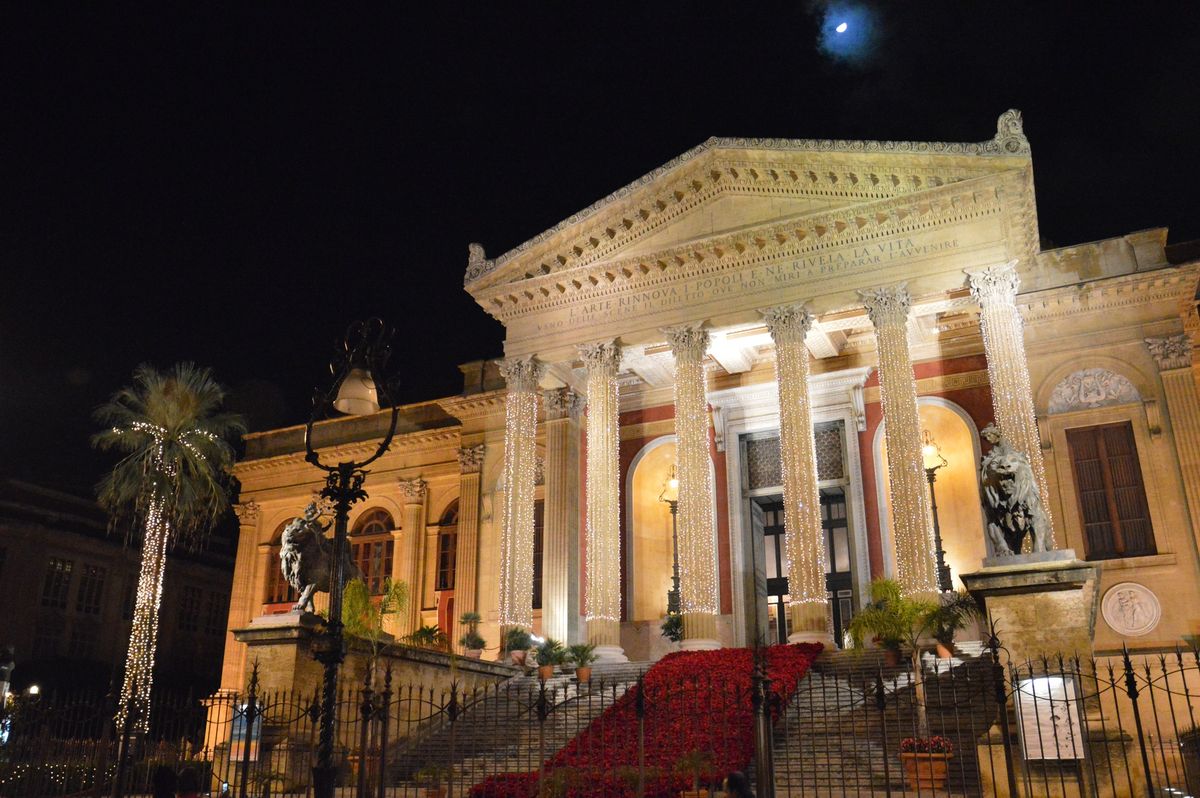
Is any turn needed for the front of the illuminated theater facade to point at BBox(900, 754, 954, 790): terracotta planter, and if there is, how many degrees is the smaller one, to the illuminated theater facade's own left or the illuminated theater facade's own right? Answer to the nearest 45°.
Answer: approximately 45° to the illuminated theater facade's own left

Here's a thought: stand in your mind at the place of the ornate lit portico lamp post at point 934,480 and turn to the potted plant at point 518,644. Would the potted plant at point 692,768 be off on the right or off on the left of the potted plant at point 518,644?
left

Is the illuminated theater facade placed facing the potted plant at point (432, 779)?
yes

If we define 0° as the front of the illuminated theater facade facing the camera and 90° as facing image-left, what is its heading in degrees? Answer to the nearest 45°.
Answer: approximately 45°

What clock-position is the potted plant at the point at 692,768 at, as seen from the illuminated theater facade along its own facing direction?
The potted plant is roughly at 11 o'clock from the illuminated theater facade.

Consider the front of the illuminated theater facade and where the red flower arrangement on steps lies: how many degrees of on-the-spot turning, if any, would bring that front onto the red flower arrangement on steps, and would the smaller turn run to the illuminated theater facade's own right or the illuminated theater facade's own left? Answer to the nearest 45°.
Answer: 0° — it already faces it
